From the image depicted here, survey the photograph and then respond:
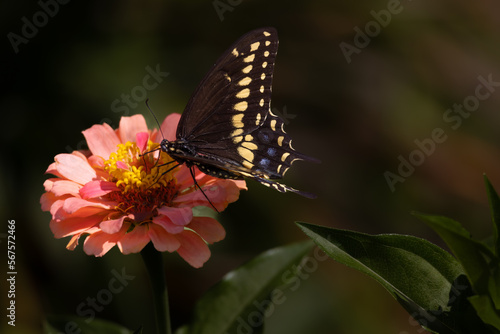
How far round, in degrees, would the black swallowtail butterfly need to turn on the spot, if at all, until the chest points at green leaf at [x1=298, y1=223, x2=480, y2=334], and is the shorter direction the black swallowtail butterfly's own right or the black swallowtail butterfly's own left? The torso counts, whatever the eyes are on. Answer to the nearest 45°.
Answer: approximately 180°

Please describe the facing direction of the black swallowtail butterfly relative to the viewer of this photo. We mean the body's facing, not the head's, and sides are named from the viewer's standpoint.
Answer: facing to the left of the viewer
